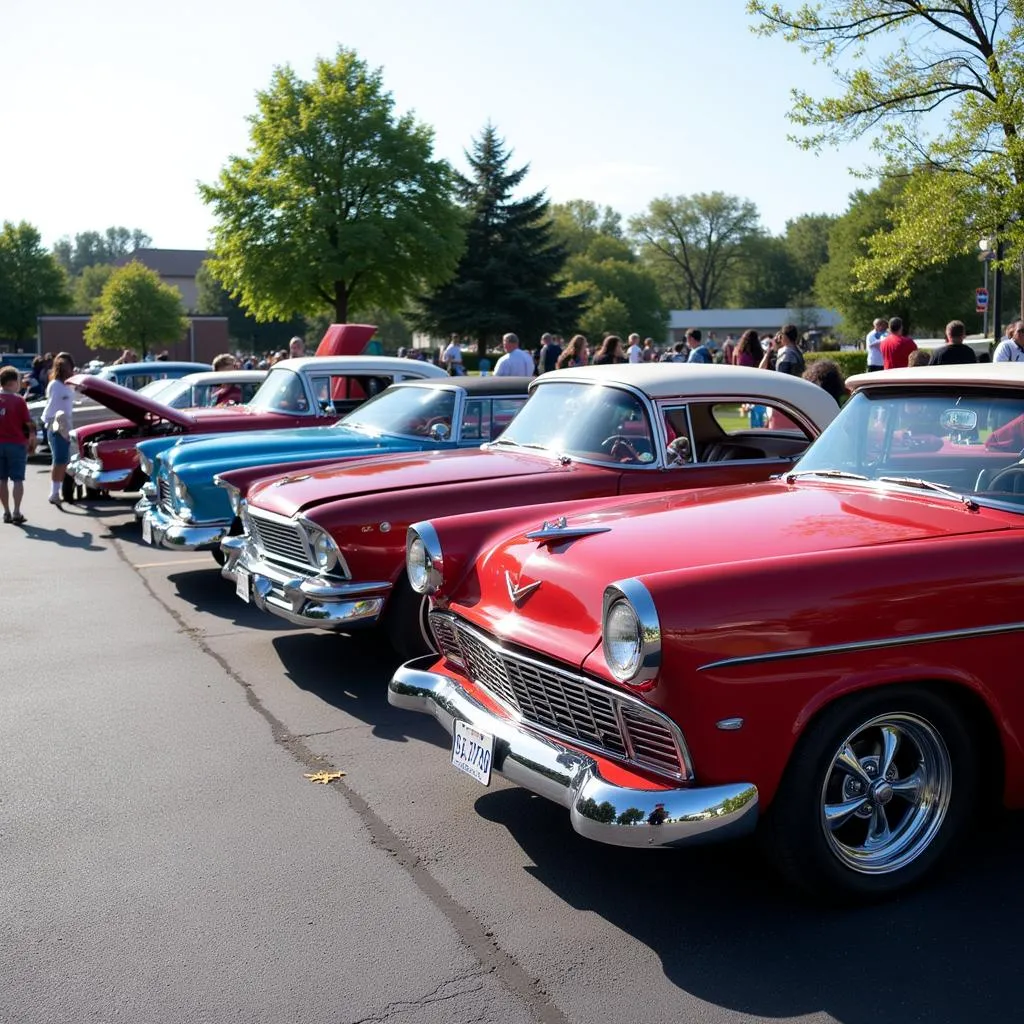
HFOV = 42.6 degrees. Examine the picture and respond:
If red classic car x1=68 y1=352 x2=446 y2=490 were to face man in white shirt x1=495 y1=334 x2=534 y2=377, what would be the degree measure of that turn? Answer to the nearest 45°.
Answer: approximately 180°

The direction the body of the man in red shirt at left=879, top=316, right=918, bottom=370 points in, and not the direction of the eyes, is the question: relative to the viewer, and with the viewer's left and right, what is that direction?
facing away from the viewer

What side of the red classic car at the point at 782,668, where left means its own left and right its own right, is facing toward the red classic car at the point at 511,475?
right

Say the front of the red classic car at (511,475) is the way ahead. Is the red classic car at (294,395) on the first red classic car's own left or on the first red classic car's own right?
on the first red classic car's own right

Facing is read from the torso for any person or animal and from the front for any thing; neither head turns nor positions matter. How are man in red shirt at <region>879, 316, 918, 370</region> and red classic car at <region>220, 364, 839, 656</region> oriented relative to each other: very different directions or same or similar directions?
very different directions

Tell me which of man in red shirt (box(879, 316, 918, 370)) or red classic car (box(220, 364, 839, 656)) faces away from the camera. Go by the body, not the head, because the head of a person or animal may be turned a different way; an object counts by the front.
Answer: the man in red shirt

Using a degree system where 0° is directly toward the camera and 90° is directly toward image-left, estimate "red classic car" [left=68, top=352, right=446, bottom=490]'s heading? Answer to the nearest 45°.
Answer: approximately 45°

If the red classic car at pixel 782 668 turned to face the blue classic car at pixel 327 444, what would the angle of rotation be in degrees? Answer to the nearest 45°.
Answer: approximately 90° to its right

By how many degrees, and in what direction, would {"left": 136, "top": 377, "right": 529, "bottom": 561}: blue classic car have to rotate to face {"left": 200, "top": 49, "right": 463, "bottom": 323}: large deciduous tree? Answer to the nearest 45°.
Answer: approximately 135° to its right
